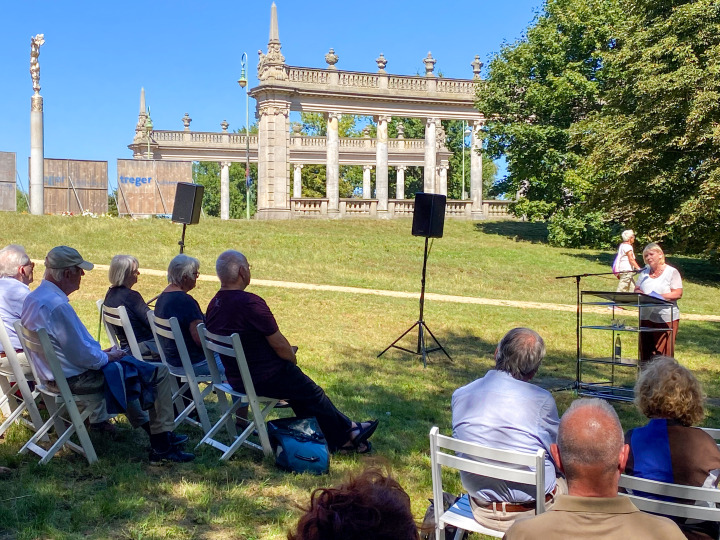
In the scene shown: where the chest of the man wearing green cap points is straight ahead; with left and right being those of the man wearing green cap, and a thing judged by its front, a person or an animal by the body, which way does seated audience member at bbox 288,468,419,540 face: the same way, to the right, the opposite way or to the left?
to the left

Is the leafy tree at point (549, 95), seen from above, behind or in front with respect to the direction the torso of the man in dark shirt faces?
in front

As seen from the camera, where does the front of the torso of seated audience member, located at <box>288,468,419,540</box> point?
away from the camera

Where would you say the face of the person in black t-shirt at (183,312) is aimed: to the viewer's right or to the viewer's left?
to the viewer's right

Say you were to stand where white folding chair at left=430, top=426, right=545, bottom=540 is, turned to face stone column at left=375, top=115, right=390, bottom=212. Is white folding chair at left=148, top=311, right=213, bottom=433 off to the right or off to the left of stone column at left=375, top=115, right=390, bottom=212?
left

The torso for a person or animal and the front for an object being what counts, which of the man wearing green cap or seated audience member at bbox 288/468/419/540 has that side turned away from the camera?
the seated audience member

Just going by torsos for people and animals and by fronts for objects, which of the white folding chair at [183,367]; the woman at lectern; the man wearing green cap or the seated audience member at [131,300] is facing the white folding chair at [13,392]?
the woman at lectern

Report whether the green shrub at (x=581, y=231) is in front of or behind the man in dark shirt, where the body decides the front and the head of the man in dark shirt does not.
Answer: in front

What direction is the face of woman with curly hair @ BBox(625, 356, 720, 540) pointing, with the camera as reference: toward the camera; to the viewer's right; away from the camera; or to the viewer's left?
away from the camera

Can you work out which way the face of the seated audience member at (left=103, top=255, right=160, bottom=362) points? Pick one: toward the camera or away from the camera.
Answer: away from the camera

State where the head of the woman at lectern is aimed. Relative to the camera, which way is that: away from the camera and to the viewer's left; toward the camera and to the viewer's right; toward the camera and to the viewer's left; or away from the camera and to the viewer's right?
toward the camera and to the viewer's left

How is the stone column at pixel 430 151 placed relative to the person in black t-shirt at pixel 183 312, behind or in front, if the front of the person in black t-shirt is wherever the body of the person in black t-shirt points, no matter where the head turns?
in front

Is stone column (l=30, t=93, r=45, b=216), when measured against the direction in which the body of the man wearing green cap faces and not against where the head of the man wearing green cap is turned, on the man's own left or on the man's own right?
on the man's own left

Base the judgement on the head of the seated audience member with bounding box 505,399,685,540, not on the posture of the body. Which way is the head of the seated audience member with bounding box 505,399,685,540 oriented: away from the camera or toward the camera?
away from the camera
